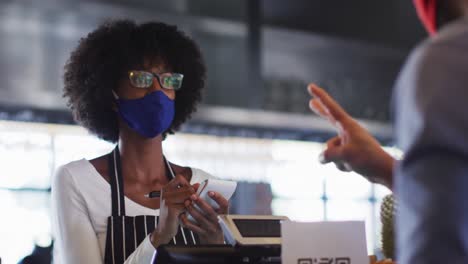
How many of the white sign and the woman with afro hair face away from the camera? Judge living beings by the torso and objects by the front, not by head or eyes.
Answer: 0

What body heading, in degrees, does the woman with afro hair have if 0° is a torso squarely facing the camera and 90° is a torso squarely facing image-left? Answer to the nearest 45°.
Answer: approximately 315°

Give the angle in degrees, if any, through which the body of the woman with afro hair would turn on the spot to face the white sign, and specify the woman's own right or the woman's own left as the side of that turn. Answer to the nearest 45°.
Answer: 0° — they already face it

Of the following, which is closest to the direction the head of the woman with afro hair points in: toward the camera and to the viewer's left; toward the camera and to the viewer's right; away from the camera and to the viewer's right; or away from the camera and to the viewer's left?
toward the camera and to the viewer's right

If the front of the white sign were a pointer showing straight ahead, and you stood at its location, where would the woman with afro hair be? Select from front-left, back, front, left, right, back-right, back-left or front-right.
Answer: back-right

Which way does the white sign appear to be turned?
toward the camera
